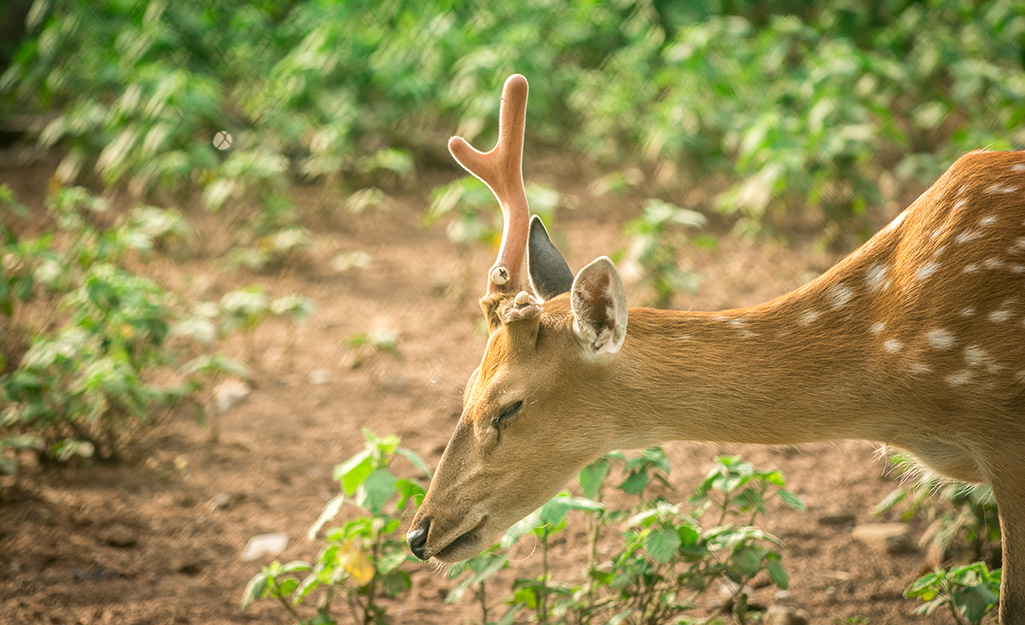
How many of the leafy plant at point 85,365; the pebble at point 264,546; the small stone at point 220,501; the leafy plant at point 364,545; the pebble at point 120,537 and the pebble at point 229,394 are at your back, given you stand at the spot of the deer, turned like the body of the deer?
0

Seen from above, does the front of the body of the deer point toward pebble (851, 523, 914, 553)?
no

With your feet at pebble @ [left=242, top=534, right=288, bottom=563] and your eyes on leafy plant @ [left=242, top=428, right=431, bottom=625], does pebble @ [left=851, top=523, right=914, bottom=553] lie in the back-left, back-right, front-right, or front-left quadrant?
front-left

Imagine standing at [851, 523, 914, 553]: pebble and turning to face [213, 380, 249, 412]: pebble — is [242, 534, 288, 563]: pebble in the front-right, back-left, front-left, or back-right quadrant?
front-left

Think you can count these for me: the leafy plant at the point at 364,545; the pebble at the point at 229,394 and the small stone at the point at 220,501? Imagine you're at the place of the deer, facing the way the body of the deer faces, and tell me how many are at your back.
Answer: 0

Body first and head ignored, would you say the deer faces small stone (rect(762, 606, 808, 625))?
no

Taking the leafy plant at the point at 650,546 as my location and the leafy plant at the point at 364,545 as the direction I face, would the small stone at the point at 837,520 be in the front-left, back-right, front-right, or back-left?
back-right

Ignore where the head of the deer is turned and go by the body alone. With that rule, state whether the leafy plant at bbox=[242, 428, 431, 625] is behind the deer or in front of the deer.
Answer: in front

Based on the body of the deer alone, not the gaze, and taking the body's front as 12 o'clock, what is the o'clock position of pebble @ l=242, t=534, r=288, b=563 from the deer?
The pebble is roughly at 1 o'clock from the deer.

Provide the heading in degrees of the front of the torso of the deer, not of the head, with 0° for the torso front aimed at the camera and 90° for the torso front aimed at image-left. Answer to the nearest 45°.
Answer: approximately 90°
